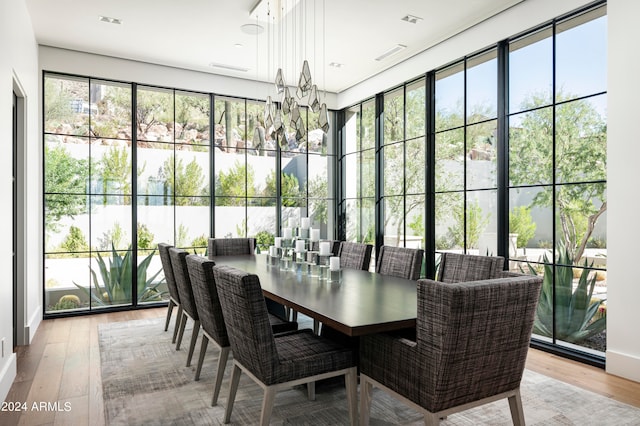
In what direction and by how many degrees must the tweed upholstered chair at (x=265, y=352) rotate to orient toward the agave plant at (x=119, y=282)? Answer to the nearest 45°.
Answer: approximately 90° to its left

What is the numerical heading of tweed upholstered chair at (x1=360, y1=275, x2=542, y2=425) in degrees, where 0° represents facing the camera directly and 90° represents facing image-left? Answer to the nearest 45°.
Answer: approximately 135°

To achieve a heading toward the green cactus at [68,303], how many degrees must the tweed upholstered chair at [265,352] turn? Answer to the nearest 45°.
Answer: approximately 90° to its left

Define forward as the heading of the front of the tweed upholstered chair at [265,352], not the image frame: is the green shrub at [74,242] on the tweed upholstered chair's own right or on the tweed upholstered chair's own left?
on the tweed upholstered chair's own left

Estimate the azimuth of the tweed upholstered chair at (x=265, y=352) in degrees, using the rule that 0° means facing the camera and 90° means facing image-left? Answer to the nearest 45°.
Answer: approximately 225°

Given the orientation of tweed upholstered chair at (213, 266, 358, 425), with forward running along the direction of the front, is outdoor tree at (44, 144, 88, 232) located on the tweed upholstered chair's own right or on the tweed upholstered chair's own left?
on the tweed upholstered chair's own left

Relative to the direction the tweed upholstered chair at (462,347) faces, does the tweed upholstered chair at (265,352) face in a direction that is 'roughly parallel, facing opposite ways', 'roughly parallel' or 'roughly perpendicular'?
roughly perpendicular

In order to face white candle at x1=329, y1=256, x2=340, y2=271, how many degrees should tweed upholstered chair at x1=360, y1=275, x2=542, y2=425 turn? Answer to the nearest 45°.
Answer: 0° — it already faces it

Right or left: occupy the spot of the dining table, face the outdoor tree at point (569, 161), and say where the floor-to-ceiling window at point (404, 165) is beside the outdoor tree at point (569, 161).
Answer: left

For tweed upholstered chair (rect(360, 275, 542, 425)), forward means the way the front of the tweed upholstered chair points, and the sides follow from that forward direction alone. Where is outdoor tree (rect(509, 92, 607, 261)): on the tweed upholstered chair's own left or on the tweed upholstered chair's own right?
on the tweed upholstered chair's own right
